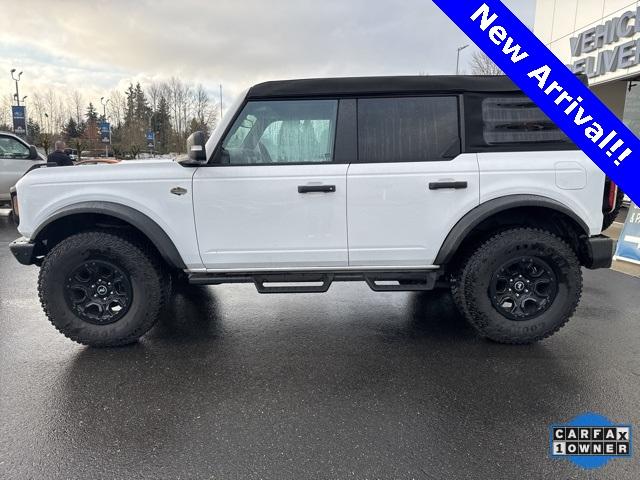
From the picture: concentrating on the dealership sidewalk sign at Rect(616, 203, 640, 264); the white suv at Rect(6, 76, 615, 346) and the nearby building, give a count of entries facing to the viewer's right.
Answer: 0

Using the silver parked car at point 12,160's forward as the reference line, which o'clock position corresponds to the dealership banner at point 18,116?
The dealership banner is roughly at 9 o'clock from the silver parked car.

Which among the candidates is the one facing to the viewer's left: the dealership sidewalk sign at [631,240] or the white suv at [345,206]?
the white suv

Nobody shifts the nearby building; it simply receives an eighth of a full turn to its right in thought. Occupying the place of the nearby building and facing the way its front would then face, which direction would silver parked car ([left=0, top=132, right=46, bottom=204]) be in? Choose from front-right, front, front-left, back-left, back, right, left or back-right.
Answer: front-left

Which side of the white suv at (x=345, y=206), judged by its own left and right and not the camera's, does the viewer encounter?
left

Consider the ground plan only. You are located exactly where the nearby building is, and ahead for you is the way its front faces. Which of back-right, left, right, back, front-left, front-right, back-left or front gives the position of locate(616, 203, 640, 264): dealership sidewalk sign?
front-left

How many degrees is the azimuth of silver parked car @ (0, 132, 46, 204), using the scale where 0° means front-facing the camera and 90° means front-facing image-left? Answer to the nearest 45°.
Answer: approximately 270°

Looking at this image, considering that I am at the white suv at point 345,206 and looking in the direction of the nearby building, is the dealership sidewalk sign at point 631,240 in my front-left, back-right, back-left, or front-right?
front-right

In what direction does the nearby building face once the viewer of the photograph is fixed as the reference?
facing the viewer and to the left of the viewer

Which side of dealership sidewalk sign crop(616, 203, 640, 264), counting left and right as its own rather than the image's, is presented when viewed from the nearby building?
back

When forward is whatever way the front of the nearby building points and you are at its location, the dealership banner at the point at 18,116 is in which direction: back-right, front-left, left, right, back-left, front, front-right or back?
front-right
